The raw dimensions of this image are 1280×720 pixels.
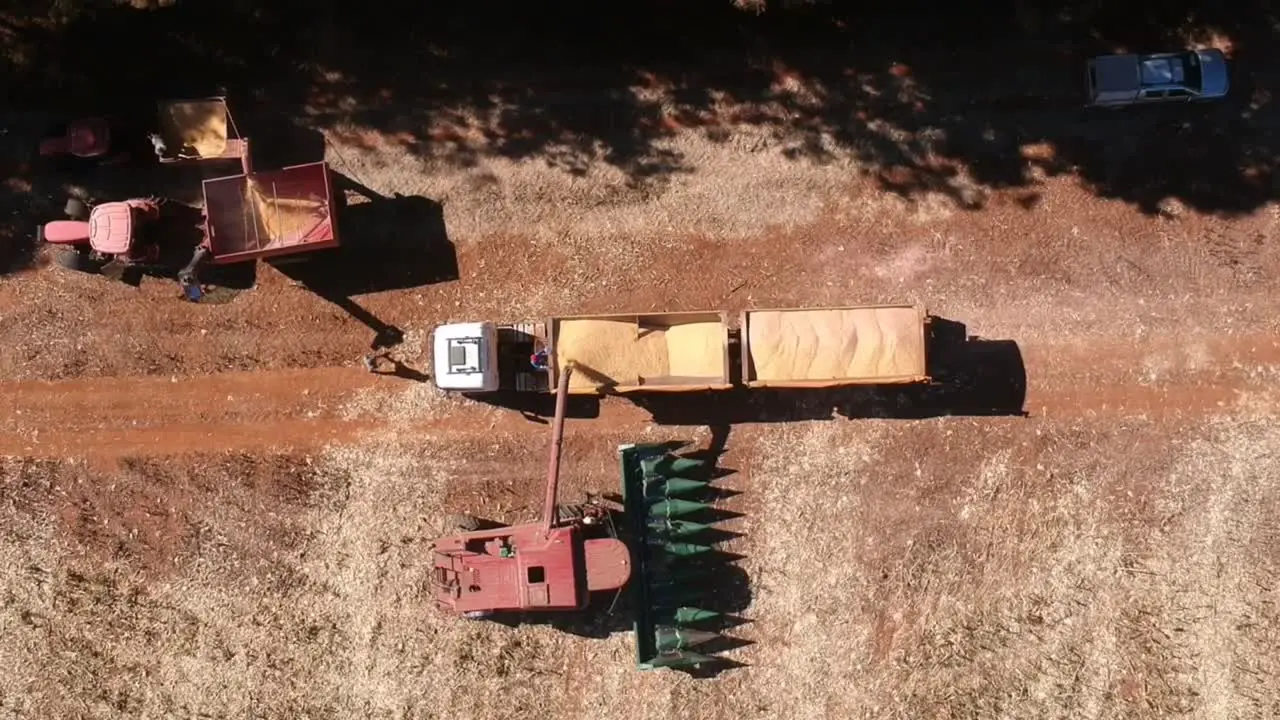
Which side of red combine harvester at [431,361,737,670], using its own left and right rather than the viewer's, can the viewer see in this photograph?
right

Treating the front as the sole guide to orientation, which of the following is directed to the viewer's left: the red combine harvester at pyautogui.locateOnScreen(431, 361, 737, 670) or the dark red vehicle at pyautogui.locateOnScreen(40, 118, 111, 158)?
the dark red vehicle

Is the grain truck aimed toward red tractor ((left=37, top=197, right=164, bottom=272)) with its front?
yes

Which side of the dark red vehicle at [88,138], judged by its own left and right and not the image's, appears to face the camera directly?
left

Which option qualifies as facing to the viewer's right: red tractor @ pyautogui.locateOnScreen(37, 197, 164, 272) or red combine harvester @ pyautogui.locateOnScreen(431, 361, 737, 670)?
the red combine harvester

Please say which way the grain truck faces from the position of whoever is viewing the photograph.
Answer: facing to the left of the viewer

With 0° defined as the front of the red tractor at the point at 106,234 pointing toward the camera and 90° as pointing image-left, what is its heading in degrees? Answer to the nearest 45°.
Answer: approximately 90°

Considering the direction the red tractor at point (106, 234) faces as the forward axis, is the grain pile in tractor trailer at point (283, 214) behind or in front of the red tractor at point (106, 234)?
behind

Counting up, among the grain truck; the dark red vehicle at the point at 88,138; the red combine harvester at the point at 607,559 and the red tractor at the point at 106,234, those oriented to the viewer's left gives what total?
3

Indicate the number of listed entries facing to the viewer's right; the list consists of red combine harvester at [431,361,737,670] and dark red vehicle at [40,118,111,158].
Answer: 1

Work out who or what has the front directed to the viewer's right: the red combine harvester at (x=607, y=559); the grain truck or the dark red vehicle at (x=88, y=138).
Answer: the red combine harvester

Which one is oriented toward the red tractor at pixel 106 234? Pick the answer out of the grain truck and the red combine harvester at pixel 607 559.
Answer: the grain truck
